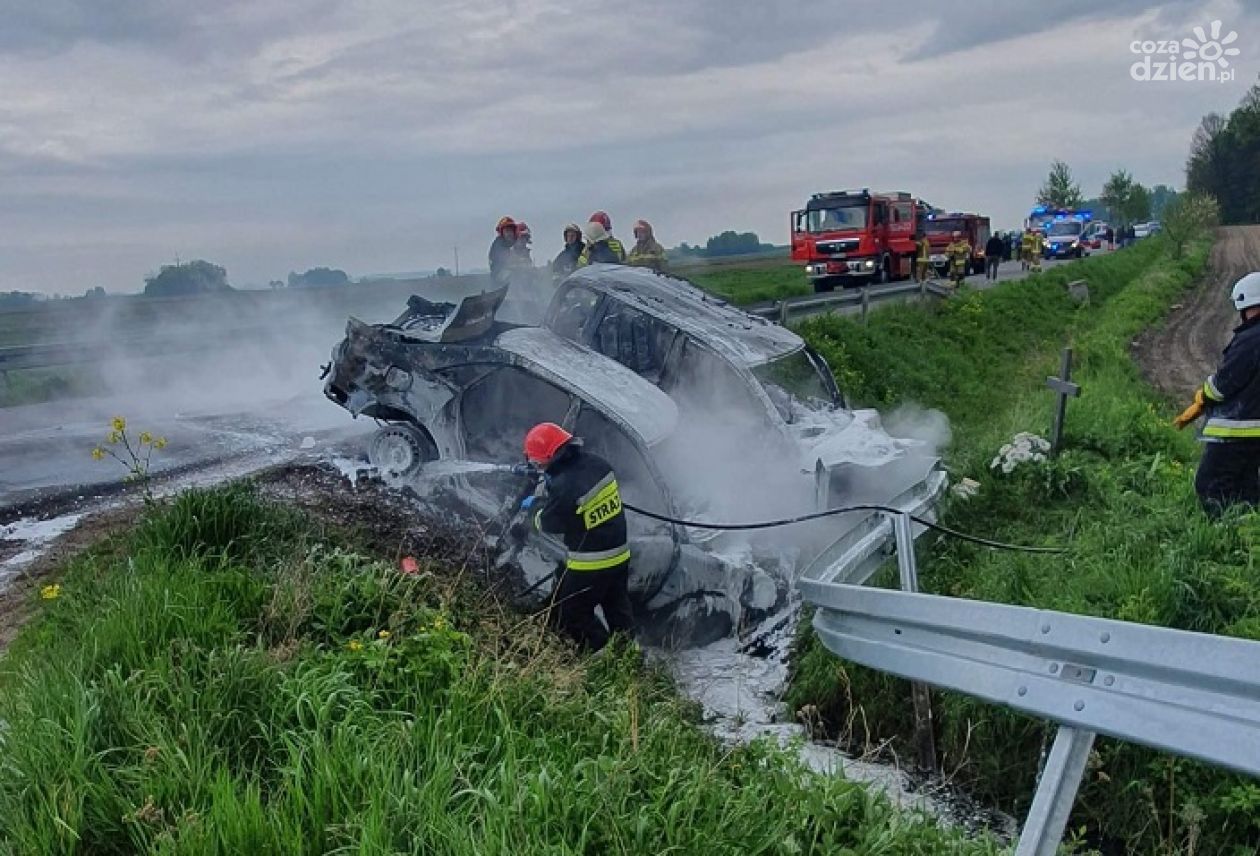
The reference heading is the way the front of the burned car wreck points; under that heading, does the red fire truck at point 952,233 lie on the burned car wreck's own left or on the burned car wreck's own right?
on the burned car wreck's own left

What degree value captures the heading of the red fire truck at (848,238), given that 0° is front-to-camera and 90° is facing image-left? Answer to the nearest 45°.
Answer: approximately 45°

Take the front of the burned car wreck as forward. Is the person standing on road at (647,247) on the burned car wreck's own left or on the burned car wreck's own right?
on the burned car wreck's own left

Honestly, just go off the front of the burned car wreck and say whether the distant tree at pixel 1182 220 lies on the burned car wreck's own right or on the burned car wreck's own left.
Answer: on the burned car wreck's own left

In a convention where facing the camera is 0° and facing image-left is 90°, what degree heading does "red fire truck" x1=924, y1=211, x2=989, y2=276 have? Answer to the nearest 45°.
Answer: approximately 45°

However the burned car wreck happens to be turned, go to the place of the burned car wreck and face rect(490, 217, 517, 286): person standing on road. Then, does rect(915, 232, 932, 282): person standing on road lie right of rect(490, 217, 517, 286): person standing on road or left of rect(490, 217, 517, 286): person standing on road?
right

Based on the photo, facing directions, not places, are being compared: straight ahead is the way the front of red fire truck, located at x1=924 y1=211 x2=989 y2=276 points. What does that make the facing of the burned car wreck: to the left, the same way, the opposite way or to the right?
to the left

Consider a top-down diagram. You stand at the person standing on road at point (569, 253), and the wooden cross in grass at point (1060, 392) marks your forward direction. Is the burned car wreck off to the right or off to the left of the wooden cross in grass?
right

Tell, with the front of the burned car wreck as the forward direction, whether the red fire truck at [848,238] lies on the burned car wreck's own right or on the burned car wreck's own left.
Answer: on the burned car wreck's own left

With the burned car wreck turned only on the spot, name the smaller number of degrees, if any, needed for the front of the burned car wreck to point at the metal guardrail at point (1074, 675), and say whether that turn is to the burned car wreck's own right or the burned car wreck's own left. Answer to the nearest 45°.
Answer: approximately 45° to the burned car wreck's own right

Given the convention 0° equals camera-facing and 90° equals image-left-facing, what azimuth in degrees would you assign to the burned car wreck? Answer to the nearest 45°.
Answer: approximately 315°
